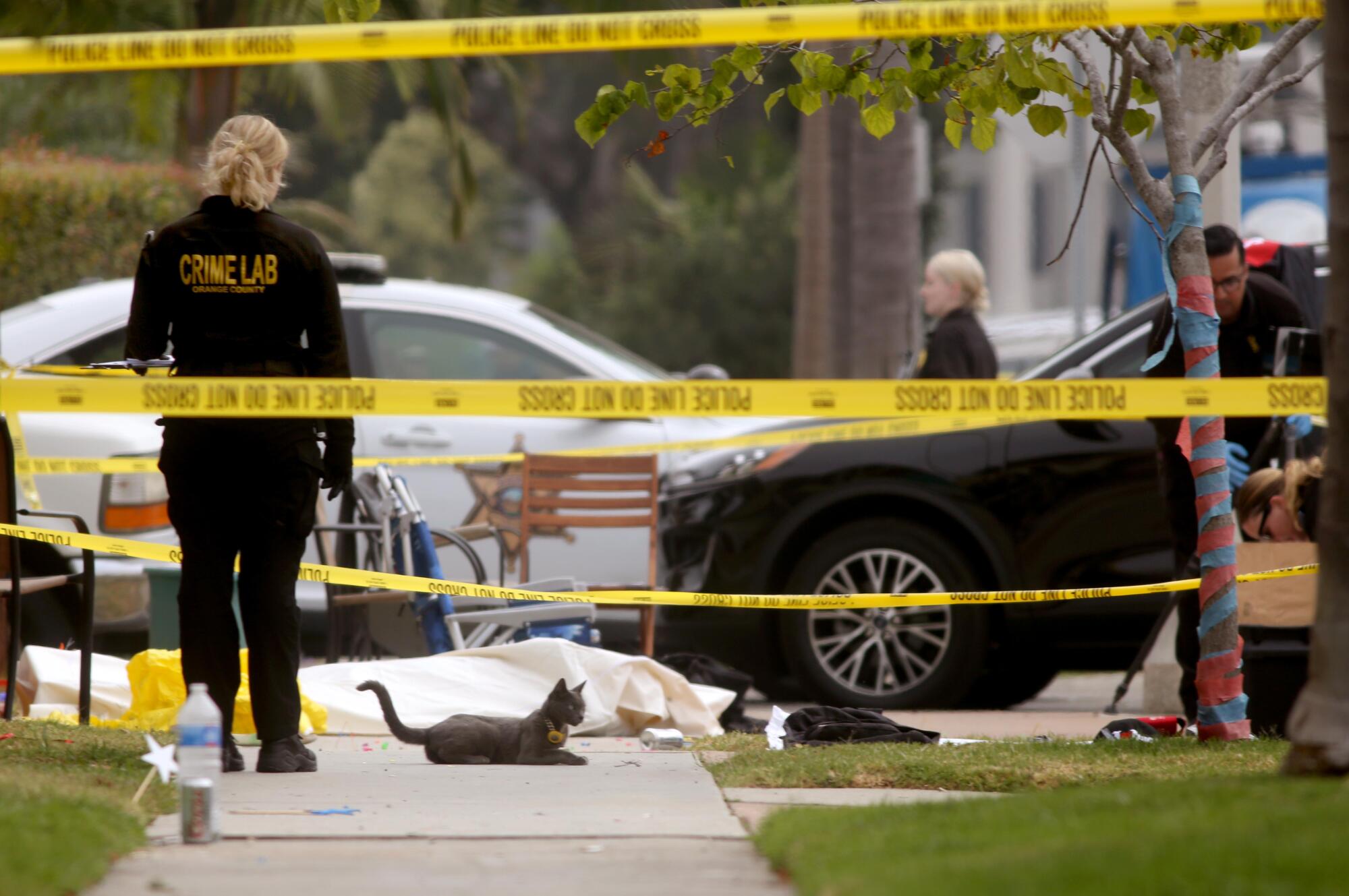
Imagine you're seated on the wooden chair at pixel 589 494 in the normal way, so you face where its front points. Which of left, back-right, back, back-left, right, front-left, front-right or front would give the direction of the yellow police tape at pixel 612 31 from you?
back

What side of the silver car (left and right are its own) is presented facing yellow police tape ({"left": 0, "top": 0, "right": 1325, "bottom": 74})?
right

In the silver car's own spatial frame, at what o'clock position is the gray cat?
The gray cat is roughly at 3 o'clock from the silver car.

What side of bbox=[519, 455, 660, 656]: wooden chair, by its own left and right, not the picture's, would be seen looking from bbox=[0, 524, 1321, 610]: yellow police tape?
back

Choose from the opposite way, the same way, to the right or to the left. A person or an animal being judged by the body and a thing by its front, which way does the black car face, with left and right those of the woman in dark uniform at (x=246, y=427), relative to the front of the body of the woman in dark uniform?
to the left

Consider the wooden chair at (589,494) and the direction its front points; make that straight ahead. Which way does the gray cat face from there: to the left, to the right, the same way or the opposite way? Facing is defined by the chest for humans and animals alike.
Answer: to the right

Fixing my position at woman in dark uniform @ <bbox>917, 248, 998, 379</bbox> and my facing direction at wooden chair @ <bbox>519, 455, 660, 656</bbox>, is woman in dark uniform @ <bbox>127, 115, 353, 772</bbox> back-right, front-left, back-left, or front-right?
front-left

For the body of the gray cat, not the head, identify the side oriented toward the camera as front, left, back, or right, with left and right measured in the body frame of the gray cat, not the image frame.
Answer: right

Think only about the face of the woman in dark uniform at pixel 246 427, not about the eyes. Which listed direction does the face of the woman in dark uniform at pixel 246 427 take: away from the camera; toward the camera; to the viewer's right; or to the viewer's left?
away from the camera

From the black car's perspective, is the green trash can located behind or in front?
in front

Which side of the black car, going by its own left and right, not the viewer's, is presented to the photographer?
left

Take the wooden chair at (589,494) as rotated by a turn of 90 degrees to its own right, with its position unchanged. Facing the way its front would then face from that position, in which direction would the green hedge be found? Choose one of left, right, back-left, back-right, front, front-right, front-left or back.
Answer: back-left

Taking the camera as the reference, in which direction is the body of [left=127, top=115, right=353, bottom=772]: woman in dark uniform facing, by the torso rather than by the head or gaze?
away from the camera

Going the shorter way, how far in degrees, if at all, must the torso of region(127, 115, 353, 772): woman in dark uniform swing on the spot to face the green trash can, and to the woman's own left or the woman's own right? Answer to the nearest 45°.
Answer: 0° — they already face it

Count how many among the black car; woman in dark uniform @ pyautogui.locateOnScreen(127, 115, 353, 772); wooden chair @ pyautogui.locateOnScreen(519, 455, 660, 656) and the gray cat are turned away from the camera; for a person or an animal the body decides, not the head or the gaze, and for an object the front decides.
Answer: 2

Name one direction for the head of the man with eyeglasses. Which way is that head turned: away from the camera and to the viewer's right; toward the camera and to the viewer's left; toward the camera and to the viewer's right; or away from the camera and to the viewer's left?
toward the camera and to the viewer's left

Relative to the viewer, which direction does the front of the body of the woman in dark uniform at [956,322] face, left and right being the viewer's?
facing to the left of the viewer
